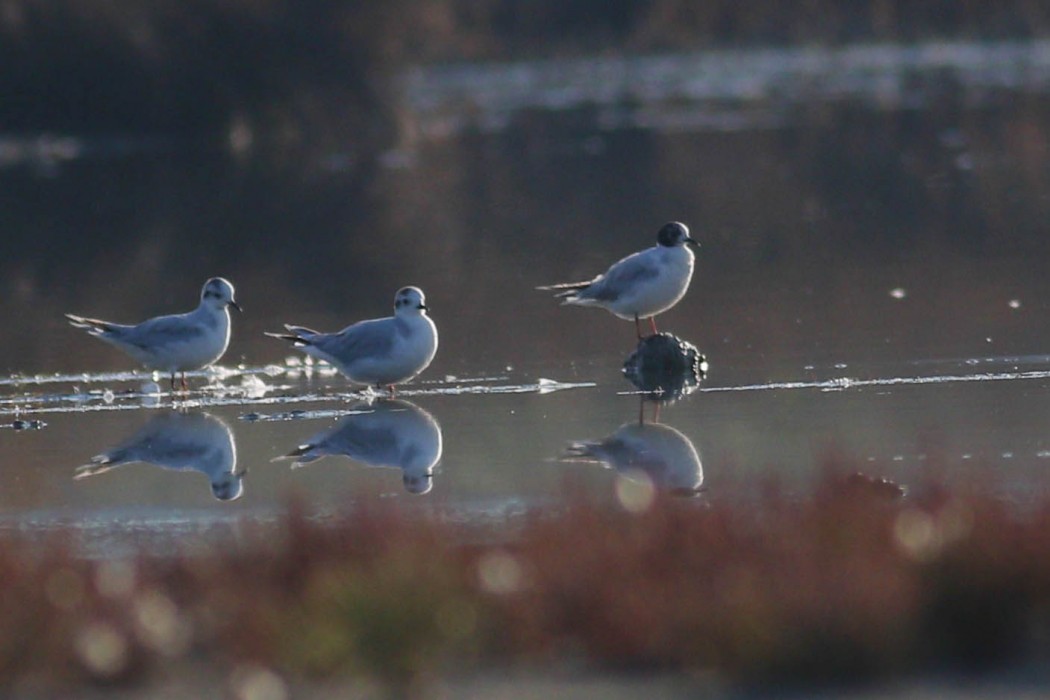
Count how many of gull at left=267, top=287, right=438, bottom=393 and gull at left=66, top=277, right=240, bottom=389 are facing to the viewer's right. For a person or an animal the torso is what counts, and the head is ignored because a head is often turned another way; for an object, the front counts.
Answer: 2

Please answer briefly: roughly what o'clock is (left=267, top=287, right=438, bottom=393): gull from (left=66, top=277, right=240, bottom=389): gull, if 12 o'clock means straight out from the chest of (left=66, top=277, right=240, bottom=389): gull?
(left=267, top=287, right=438, bottom=393): gull is roughly at 1 o'clock from (left=66, top=277, right=240, bottom=389): gull.

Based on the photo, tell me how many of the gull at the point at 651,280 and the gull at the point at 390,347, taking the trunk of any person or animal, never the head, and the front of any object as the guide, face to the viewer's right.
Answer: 2

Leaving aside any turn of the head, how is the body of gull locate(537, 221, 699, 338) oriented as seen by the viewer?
to the viewer's right

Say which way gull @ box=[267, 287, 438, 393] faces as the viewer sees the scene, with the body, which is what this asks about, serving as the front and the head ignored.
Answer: to the viewer's right

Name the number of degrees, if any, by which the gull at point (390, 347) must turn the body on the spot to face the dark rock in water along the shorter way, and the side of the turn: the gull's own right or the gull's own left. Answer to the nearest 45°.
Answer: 0° — it already faces it

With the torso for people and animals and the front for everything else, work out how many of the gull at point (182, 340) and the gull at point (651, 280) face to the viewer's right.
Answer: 2

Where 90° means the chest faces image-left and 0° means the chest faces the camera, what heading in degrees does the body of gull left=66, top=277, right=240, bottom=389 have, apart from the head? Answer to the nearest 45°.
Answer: approximately 270°
